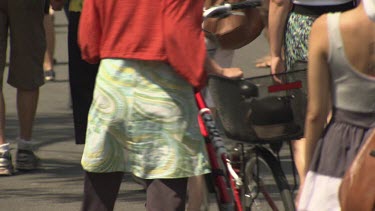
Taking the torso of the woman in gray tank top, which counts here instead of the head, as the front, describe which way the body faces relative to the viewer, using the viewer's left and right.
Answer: facing away from the viewer

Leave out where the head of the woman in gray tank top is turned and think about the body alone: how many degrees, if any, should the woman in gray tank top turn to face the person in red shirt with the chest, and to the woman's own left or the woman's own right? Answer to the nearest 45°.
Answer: approximately 90° to the woman's own left
